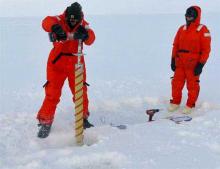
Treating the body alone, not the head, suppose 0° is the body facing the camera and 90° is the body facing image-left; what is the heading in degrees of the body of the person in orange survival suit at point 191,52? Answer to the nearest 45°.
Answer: approximately 45°

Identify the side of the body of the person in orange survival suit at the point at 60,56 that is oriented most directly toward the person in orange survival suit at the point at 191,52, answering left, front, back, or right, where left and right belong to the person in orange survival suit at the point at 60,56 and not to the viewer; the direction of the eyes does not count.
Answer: left

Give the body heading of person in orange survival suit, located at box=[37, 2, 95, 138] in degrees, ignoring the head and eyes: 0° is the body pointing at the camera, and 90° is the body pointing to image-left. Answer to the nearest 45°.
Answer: approximately 0°
